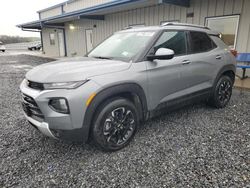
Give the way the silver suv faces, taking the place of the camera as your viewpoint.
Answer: facing the viewer and to the left of the viewer

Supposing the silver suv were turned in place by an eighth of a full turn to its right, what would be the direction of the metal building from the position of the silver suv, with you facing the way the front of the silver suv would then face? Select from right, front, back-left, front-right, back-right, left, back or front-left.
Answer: right
